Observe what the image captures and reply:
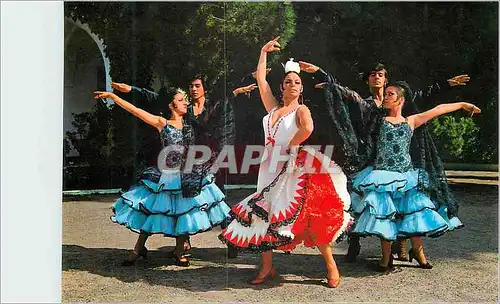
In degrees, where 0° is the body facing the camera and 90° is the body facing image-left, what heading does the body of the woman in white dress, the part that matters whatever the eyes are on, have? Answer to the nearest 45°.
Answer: approximately 45°

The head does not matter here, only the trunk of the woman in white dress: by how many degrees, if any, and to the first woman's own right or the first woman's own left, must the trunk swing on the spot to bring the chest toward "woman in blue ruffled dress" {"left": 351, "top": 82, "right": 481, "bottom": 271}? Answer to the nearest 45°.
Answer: approximately 135° to the first woman's own left

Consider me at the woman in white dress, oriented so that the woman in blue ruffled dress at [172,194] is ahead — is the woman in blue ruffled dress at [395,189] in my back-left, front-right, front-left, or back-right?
back-right

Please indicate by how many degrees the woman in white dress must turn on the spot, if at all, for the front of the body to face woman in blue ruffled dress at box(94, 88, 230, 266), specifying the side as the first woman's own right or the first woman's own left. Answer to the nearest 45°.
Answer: approximately 45° to the first woman's own right
